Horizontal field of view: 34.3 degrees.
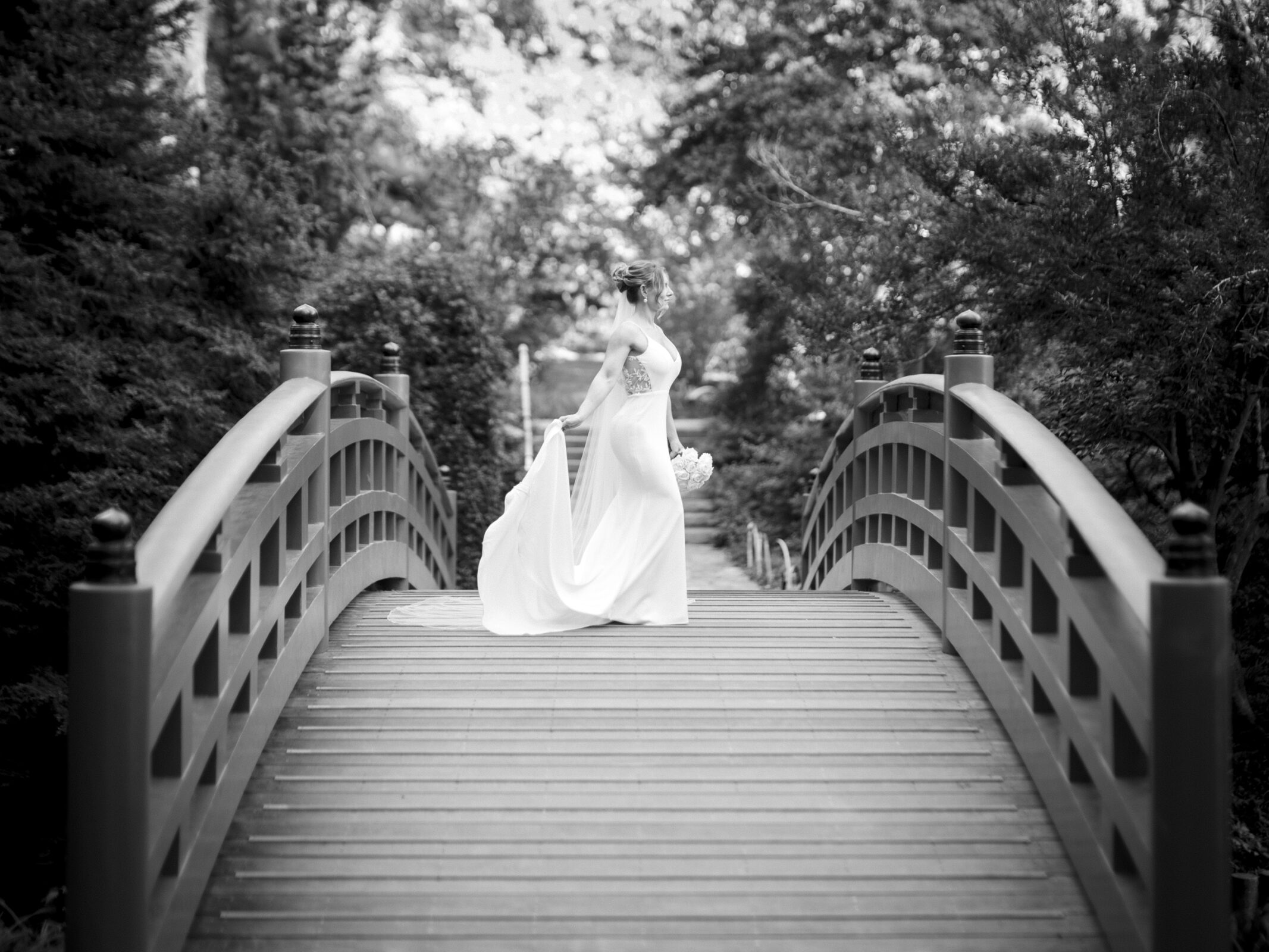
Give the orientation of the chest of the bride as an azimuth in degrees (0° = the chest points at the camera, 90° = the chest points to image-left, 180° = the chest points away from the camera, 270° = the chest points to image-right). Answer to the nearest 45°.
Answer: approximately 270°

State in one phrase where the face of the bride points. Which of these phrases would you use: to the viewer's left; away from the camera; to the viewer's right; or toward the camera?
to the viewer's right
